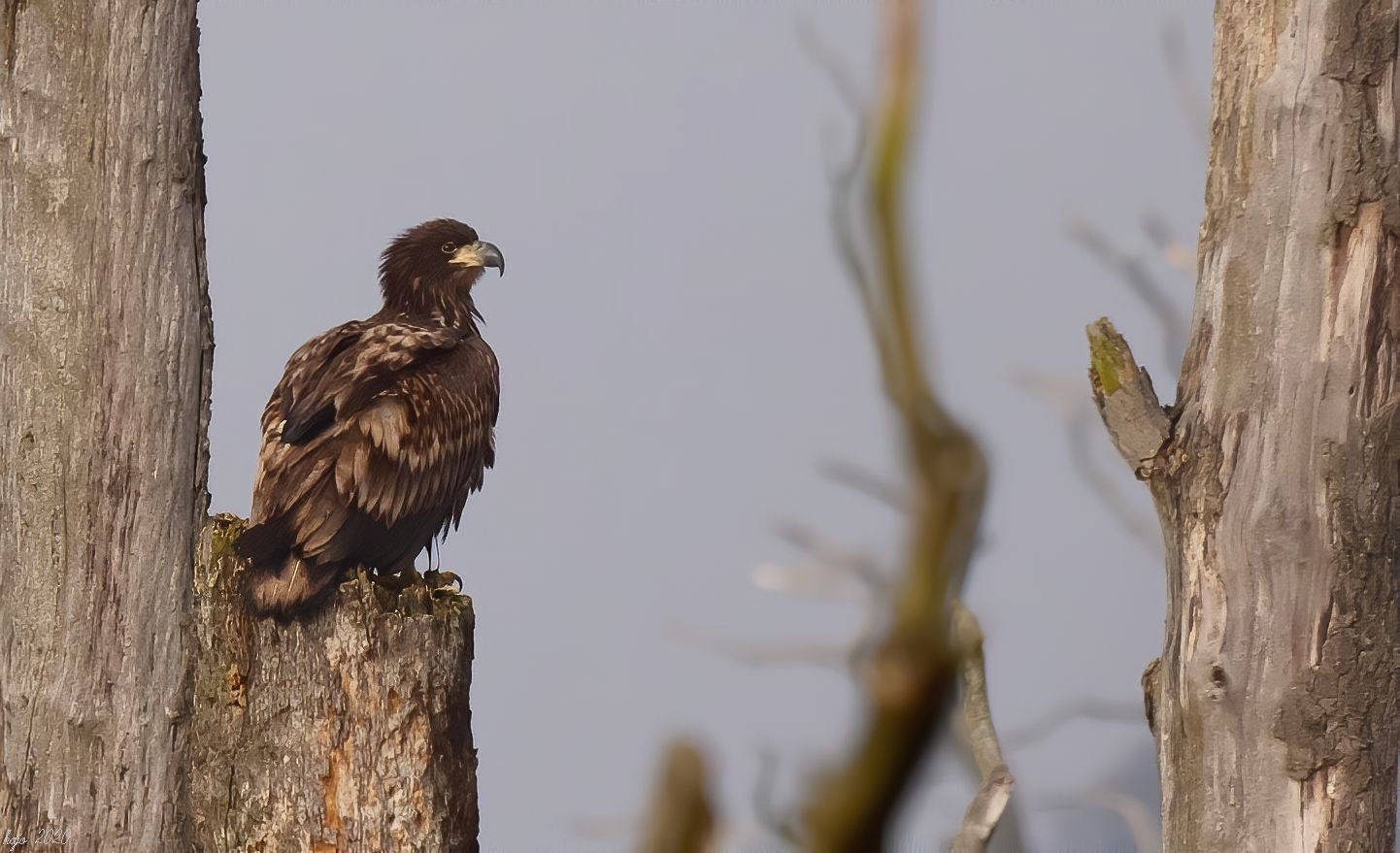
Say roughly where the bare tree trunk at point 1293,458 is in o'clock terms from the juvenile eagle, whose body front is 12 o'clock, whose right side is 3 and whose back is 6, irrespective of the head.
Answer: The bare tree trunk is roughly at 2 o'clock from the juvenile eagle.

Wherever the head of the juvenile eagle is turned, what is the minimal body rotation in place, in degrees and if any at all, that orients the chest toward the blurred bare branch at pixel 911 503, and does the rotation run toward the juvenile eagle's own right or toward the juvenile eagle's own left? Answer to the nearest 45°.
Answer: approximately 135° to the juvenile eagle's own right

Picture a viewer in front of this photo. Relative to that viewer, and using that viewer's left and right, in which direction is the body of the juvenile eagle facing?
facing away from the viewer and to the right of the viewer

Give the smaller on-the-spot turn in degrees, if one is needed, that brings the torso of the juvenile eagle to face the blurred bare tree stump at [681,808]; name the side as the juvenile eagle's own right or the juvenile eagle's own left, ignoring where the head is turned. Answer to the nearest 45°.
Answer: approximately 135° to the juvenile eagle's own right

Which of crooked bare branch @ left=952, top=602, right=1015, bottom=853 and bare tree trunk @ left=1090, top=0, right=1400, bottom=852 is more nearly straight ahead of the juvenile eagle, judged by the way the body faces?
the bare tree trunk

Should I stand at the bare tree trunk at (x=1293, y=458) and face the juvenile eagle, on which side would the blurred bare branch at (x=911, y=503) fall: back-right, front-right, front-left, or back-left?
front-left
